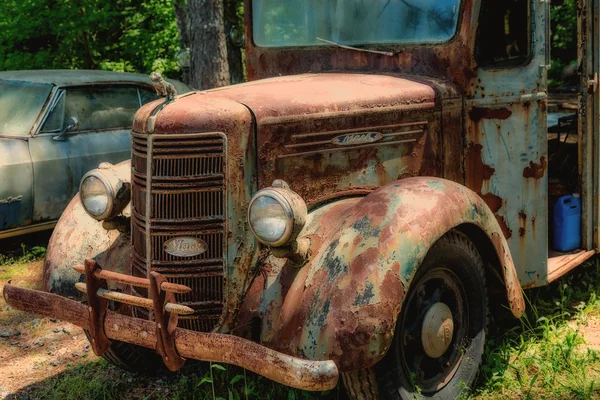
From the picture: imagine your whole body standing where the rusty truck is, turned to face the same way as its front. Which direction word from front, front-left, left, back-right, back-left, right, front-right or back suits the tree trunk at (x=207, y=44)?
back-right

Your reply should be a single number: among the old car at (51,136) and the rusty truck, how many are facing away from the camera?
0

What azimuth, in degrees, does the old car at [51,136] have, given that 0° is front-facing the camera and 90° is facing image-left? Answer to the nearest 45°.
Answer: approximately 45°

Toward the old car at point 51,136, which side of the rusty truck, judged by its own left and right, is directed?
right

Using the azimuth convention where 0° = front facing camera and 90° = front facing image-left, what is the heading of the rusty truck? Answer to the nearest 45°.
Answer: approximately 45°

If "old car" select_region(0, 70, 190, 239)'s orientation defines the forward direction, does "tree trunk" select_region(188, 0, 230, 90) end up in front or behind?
behind

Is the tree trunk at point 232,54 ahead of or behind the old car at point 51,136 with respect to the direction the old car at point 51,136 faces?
behind
